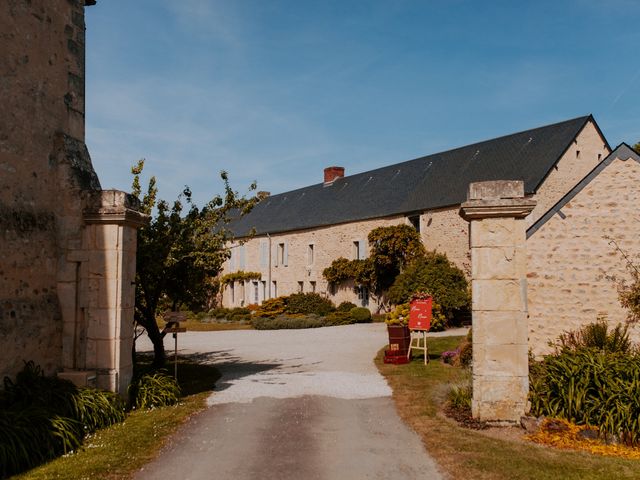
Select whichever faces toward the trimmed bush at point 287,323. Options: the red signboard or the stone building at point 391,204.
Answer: the stone building

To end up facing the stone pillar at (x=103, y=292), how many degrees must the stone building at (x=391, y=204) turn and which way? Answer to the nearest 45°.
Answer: approximately 45° to its left

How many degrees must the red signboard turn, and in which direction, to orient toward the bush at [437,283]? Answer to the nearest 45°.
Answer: approximately 180°

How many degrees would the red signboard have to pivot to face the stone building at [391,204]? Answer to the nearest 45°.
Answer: approximately 180°

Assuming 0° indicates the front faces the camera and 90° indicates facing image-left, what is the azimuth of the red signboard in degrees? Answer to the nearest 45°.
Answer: approximately 0°
